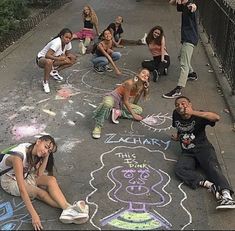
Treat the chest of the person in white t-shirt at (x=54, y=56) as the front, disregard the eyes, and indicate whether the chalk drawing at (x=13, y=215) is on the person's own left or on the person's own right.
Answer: on the person's own right

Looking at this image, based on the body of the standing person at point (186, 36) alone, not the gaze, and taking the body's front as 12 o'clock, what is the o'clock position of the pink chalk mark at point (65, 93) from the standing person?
The pink chalk mark is roughly at 1 o'clock from the standing person.

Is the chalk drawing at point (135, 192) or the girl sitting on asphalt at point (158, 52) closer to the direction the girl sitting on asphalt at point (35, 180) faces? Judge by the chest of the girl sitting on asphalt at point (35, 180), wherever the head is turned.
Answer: the chalk drawing

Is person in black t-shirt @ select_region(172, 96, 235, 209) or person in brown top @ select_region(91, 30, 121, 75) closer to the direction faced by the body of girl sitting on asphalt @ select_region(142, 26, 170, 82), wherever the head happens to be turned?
the person in black t-shirt

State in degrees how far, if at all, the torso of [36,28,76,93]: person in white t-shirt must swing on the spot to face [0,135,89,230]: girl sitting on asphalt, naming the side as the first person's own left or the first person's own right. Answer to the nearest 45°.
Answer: approximately 45° to the first person's own right

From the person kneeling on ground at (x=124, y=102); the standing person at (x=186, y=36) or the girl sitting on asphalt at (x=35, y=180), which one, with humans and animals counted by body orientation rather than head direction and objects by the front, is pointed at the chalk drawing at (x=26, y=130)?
the standing person

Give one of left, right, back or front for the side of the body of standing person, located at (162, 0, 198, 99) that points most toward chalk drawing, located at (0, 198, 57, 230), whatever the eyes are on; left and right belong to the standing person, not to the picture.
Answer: front

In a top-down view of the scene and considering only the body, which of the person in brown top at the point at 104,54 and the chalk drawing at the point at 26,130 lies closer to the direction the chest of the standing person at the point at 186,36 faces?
the chalk drawing

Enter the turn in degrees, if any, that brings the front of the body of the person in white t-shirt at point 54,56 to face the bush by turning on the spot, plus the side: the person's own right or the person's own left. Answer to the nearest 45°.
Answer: approximately 135° to the person's own left

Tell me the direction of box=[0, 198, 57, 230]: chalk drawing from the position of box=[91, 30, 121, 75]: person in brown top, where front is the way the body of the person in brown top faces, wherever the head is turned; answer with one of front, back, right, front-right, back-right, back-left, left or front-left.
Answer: front-right
